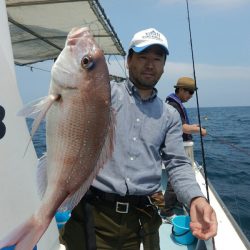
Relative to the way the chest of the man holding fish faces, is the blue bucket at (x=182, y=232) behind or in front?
behind

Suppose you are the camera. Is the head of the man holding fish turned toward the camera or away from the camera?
toward the camera

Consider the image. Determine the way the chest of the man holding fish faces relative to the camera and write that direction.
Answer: toward the camera
